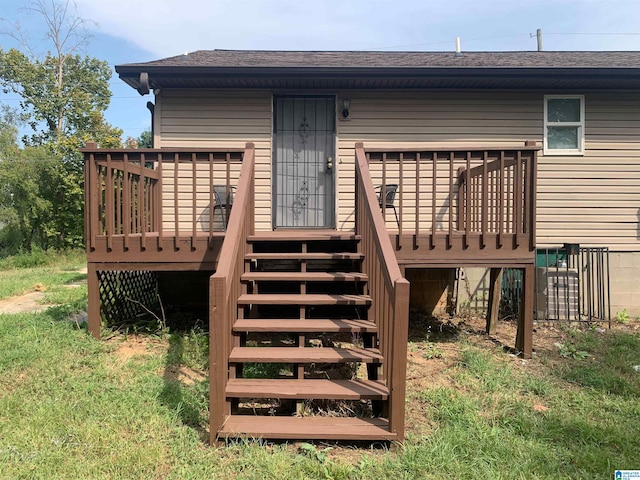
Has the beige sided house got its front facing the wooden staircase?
yes

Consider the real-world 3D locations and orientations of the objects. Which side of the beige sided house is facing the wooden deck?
front

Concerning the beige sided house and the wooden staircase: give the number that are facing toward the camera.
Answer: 2

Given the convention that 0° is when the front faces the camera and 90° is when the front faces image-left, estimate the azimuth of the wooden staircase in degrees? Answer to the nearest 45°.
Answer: approximately 0°

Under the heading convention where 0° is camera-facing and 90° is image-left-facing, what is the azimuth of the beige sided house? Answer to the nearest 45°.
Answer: approximately 0°

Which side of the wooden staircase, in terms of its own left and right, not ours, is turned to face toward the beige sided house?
back

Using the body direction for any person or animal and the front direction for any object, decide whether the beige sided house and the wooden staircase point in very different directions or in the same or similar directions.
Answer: same or similar directions
